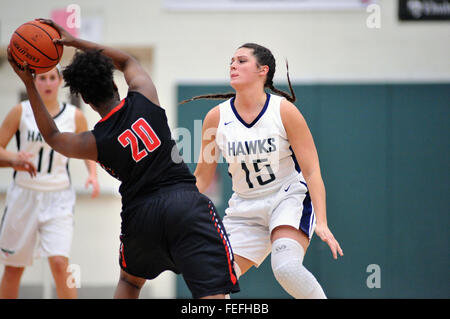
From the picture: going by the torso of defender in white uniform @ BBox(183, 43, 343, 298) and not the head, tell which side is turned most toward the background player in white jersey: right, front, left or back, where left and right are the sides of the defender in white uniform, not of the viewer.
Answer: right

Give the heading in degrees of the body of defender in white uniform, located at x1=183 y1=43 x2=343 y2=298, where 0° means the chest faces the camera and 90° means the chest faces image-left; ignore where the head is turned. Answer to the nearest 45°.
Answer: approximately 45°

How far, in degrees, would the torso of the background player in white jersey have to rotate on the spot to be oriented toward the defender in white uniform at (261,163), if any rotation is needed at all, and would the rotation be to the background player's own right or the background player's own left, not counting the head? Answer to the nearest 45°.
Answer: approximately 45° to the background player's own left

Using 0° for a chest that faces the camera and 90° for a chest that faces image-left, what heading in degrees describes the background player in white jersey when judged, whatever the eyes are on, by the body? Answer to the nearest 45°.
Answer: approximately 0°
